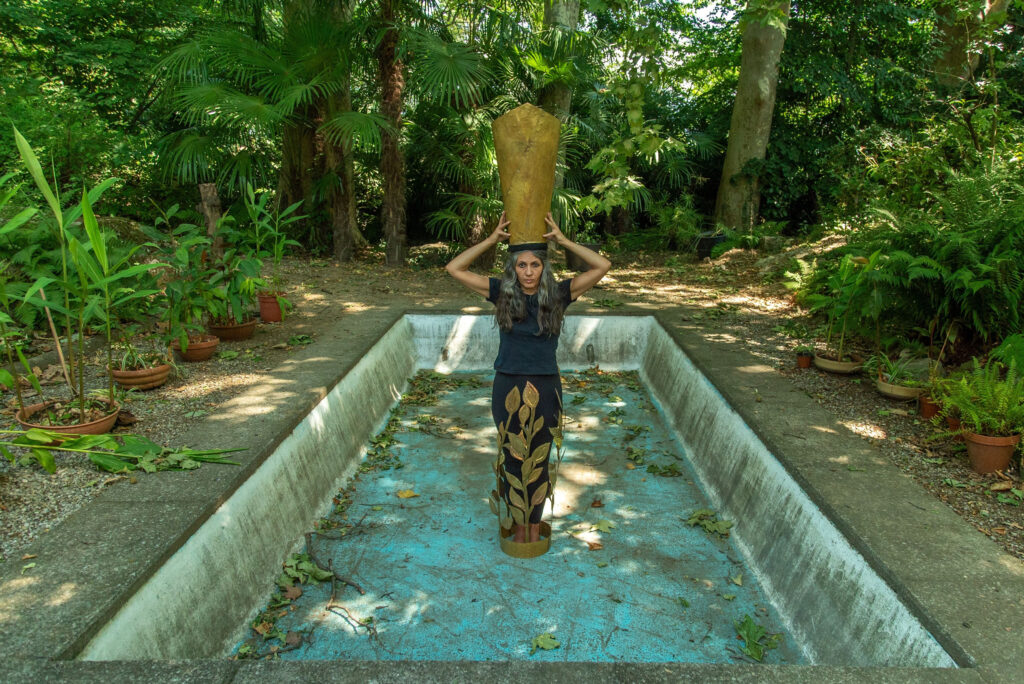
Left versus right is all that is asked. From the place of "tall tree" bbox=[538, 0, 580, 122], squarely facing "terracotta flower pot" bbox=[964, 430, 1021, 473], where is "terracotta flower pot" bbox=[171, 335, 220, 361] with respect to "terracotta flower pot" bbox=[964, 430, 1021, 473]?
right

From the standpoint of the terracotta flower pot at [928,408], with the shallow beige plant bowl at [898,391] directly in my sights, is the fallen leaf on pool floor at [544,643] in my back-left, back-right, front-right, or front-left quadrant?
back-left

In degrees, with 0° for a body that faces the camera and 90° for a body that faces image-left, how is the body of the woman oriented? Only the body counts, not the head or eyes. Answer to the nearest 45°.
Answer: approximately 0°

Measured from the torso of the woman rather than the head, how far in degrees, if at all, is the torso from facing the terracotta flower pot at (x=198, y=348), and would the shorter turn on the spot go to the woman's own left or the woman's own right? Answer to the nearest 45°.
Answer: approximately 135° to the woman's own right

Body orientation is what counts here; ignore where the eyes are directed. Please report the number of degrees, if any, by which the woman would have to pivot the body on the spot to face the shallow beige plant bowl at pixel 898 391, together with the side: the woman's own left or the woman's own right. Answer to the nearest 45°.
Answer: approximately 135° to the woman's own left

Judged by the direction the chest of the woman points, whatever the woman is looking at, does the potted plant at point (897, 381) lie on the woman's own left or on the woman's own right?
on the woman's own left

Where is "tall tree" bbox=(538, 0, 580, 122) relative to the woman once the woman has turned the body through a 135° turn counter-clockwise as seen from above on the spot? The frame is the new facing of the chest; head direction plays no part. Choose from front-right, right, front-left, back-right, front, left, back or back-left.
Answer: front-left

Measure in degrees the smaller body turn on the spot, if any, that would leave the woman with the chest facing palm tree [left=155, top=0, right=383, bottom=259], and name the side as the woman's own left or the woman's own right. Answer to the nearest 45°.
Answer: approximately 135° to the woman's own right

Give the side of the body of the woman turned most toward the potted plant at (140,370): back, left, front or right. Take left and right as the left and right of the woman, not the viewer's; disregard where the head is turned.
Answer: right

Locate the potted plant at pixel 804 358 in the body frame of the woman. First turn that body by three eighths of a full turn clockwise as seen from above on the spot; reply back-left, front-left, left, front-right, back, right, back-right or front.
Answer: right

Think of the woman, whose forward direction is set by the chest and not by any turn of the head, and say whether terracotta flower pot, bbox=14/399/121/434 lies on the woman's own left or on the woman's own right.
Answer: on the woman's own right

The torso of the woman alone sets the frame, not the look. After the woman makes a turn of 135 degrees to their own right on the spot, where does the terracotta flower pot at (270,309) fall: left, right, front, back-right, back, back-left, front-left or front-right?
front

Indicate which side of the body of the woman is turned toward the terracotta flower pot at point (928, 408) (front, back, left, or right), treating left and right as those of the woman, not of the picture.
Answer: left
